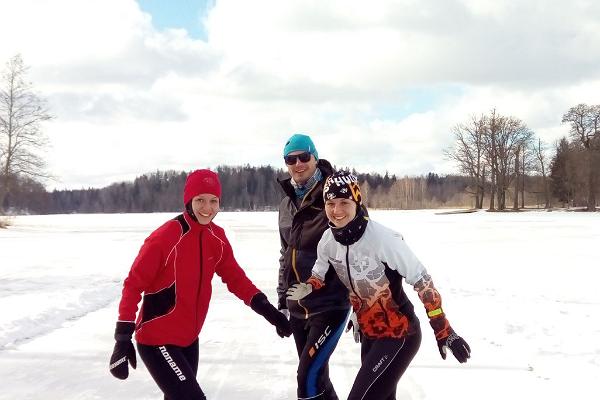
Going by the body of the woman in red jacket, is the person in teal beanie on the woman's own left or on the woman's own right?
on the woman's own left

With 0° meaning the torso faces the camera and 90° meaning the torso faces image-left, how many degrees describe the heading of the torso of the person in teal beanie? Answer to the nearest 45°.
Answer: approximately 45°

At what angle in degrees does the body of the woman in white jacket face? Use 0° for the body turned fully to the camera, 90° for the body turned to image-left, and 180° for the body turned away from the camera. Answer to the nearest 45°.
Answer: approximately 45°

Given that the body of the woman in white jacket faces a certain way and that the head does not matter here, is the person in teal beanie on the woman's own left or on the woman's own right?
on the woman's own right

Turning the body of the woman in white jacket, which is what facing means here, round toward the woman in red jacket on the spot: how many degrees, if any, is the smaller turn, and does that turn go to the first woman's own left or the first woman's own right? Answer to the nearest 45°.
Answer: approximately 45° to the first woman's own right

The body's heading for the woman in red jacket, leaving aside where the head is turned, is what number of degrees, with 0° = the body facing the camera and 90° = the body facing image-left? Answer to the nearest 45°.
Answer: approximately 315°
